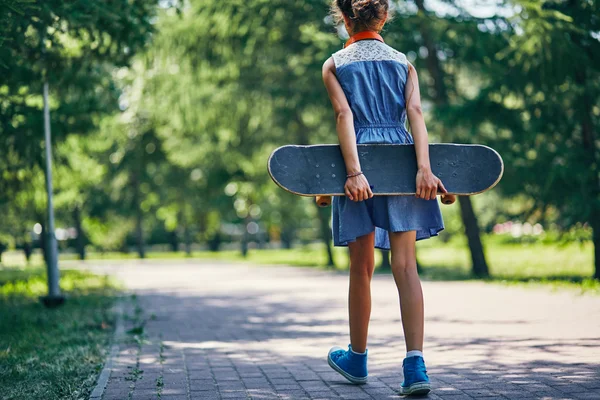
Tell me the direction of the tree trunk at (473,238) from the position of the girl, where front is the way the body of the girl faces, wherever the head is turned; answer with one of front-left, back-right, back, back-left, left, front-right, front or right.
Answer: front

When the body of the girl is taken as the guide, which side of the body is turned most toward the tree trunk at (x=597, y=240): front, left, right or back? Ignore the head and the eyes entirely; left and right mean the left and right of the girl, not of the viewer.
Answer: front

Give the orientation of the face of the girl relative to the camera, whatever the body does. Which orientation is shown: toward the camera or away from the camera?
away from the camera

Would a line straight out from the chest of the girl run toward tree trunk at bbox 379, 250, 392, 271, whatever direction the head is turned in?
yes

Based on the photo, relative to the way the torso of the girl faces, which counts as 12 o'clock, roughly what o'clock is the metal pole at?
The metal pole is roughly at 11 o'clock from the girl.

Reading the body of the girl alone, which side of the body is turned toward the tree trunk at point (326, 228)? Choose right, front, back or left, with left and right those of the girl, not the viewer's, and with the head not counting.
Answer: front

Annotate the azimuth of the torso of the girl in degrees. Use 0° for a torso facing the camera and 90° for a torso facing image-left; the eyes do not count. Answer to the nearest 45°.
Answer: approximately 180°

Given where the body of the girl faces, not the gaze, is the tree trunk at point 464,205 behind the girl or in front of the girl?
in front

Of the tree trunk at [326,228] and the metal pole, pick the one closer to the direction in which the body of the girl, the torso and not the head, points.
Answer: the tree trunk
